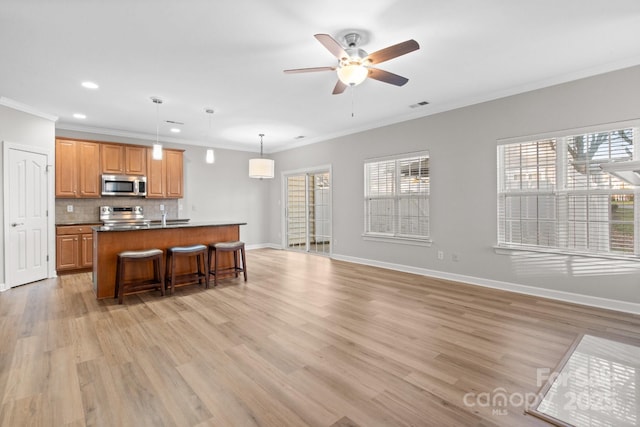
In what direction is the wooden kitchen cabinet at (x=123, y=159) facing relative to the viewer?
toward the camera

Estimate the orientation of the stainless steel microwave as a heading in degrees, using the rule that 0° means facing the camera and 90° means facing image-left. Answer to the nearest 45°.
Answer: approximately 0°

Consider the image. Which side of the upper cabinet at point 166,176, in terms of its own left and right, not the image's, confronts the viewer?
front

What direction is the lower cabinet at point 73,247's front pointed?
toward the camera

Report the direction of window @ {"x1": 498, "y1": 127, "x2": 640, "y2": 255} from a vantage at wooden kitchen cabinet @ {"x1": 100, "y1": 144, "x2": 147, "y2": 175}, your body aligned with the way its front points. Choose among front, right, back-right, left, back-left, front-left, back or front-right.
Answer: front-left

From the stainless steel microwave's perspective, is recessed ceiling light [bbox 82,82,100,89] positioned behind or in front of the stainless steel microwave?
in front

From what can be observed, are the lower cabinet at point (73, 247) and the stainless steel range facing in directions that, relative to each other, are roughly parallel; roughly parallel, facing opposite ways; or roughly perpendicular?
roughly parallel

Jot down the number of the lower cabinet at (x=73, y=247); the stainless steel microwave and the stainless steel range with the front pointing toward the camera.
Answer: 3
